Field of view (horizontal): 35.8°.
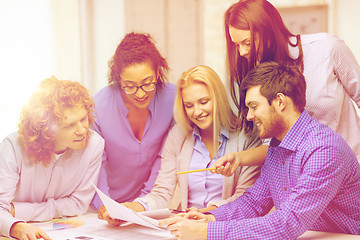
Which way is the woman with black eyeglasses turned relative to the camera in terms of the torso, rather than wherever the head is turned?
toward the camera

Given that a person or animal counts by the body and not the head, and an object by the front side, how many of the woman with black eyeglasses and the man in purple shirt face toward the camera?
1

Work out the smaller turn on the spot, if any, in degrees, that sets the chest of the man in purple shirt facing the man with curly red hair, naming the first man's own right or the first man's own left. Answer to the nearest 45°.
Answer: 0° — they already face them

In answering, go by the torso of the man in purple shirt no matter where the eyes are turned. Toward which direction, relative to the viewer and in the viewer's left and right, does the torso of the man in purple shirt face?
facing to the left of the viewer

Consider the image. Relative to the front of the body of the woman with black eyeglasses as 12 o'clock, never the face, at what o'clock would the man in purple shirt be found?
The man in purple shirt is roughly at 11 o'clock from the woman with black eyeglasses.

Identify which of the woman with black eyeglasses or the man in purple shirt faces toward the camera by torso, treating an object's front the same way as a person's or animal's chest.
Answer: the woman with black eyeglasses

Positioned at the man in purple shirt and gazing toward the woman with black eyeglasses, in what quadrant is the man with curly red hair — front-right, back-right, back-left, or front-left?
front-left

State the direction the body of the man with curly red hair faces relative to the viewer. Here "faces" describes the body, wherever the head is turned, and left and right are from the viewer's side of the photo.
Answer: facing the viewer and to the right of the viewer

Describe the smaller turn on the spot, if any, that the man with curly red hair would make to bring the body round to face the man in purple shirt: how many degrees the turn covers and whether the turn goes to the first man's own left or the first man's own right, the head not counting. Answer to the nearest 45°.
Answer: approximately 90° to the first man's own left

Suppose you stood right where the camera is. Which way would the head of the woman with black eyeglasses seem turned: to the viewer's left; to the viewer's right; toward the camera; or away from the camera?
toward the camera
